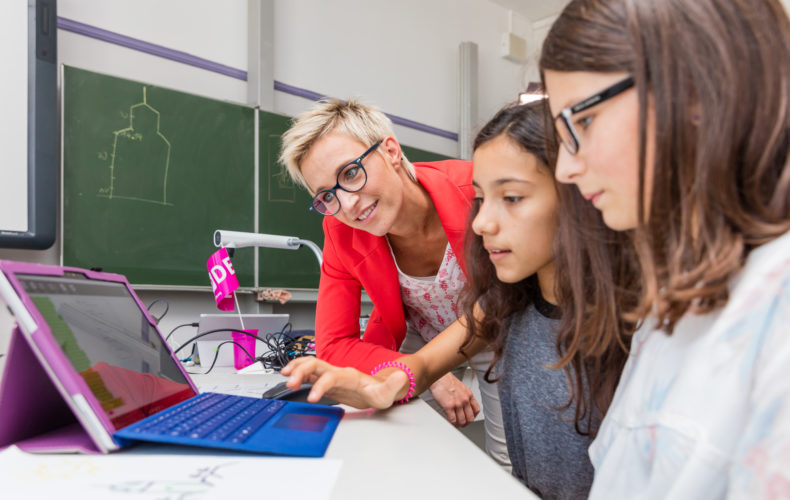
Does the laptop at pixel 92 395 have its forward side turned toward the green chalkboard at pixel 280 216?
no

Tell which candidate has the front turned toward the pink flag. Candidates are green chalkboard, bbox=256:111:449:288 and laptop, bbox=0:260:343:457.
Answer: the green chalkboard

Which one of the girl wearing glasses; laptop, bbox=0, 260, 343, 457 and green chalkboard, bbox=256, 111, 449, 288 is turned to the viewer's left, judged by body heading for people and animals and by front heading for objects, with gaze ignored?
the girl wearing glasses

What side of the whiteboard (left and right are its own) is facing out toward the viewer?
front

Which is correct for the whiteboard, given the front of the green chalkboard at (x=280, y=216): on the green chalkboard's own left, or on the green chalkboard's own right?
on the green chalkboard's own right

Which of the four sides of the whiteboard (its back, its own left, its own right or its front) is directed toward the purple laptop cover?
front

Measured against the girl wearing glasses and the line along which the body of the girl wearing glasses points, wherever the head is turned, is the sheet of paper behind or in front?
in front

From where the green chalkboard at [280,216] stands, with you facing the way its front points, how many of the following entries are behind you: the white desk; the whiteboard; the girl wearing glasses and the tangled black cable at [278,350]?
0

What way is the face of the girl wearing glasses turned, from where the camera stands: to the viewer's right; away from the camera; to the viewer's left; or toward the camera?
to the viewer's left

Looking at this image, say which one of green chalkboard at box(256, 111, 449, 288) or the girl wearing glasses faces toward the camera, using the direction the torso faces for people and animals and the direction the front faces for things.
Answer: the green chalkboard

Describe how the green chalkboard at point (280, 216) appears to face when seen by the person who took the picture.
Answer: facing the viewer

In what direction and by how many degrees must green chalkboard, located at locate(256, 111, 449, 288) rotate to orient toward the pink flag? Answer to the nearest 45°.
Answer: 0° — it already faces it

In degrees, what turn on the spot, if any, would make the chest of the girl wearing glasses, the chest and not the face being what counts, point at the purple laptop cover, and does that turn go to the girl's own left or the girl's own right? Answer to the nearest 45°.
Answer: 0° — they already face it

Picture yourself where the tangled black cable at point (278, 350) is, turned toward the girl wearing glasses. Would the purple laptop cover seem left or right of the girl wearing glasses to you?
right

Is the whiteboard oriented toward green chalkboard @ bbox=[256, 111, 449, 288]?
no

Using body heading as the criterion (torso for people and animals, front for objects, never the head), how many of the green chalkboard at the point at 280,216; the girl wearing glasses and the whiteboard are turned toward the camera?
2

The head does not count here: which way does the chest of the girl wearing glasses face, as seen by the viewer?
to the viewer's left
